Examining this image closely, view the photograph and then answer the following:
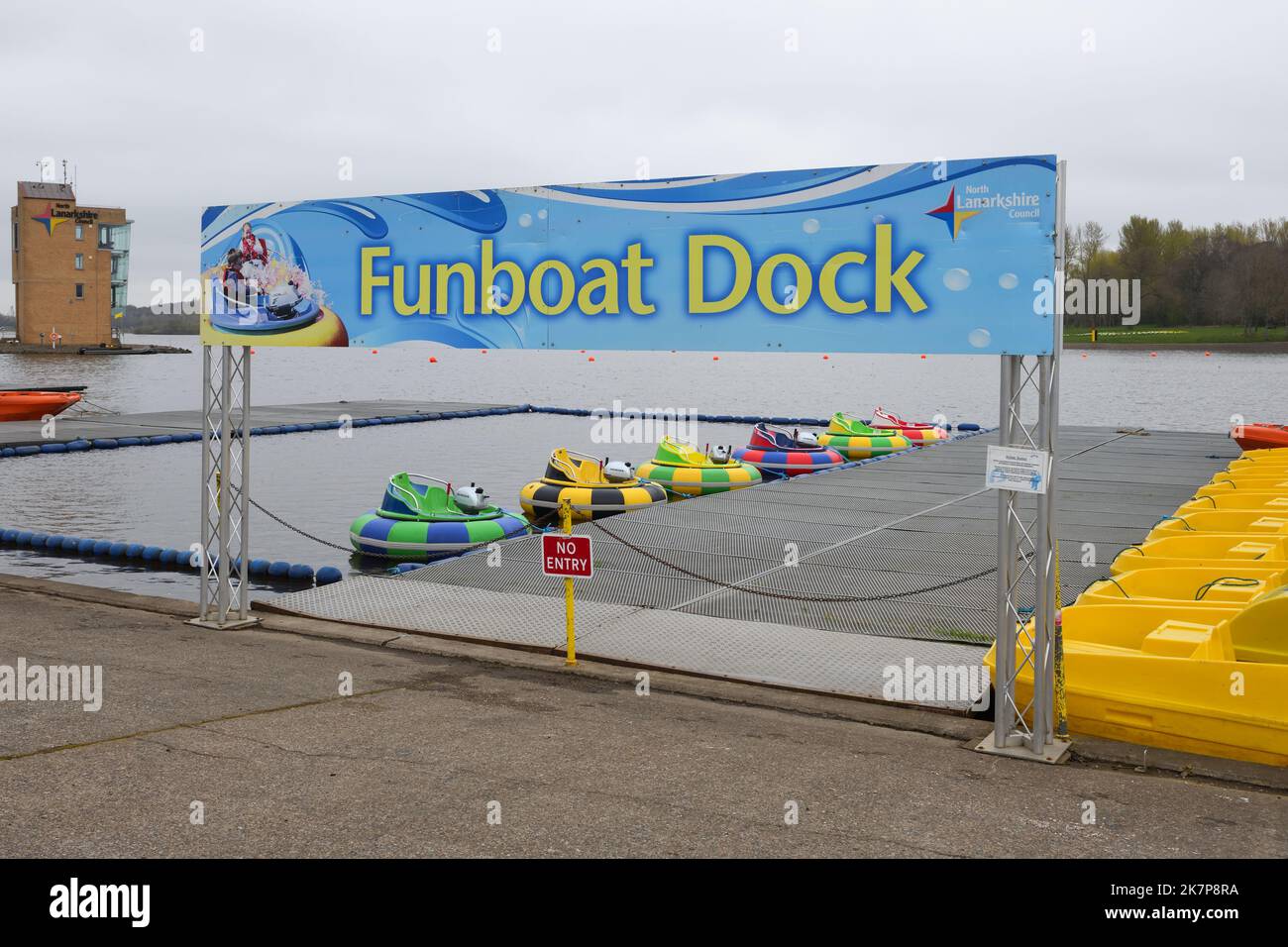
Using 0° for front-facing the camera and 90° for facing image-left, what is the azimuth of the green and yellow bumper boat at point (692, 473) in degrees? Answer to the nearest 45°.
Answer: approximately 270°

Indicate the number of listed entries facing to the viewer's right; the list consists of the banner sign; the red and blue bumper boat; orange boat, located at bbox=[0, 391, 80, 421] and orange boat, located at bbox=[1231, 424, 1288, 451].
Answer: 2

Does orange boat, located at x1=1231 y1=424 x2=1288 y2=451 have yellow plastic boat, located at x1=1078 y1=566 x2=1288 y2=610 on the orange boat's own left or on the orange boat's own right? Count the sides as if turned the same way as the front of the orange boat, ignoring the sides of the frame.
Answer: on the orange boat's own left

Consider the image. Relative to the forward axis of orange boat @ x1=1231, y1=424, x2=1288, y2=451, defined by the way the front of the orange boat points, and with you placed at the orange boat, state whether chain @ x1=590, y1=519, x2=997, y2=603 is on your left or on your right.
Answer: on your left

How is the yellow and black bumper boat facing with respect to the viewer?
to the viewer's right

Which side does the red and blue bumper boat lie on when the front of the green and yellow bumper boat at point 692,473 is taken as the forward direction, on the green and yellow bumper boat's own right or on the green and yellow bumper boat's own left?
on the green and yellow bumper boat's own left

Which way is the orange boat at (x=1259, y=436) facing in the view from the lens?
facing to the left of the viewer

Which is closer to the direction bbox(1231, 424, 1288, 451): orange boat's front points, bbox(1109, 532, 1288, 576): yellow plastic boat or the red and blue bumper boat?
the red and blue bumper boat

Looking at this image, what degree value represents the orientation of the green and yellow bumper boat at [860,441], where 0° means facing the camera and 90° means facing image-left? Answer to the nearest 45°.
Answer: approximately 270°

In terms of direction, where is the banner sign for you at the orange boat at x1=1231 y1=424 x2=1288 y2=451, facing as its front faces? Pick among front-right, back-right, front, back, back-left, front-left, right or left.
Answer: left

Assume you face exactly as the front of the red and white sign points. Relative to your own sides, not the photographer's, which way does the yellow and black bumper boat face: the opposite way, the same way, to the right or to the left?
to the left

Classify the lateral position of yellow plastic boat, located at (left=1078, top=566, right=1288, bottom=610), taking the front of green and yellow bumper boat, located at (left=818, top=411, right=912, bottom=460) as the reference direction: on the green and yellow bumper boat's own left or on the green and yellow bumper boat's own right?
on the green and yellow bumper boat's own right
